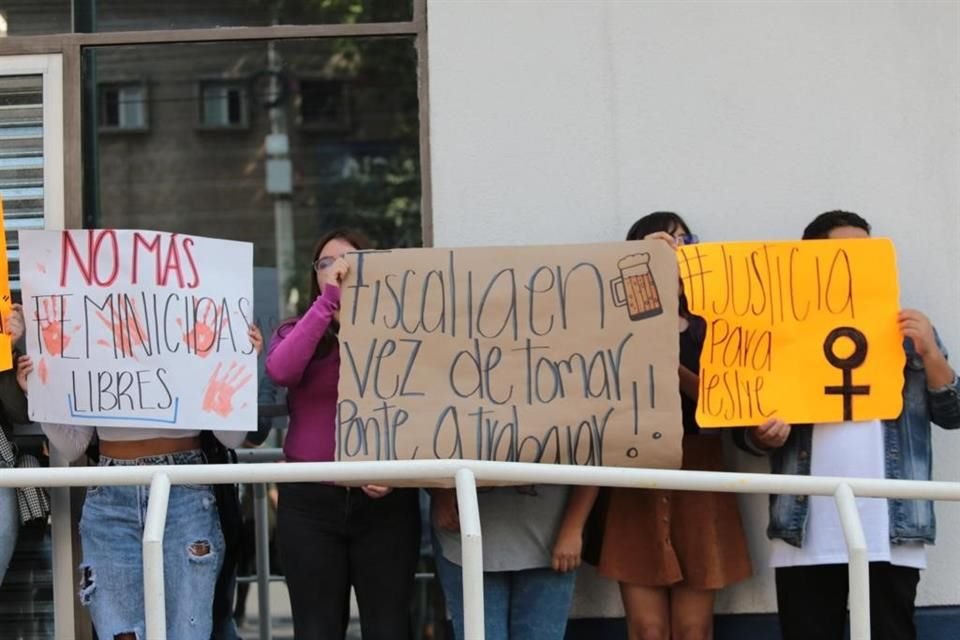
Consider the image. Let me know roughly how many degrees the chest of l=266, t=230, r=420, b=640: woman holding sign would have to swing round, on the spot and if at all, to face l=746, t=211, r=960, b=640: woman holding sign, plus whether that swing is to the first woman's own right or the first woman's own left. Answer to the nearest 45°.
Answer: approximately 90° to the first woman's own left

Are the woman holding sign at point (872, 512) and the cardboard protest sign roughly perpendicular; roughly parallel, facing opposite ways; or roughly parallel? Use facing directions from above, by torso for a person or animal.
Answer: roughly parallel

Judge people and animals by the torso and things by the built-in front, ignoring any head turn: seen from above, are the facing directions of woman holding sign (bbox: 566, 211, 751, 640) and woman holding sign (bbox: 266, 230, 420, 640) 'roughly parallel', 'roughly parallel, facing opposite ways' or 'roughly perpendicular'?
roughly parallel

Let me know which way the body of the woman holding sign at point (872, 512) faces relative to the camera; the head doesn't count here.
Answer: toward the camera

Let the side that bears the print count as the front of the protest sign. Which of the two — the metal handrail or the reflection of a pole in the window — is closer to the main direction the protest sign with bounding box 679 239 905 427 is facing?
the metal handrail

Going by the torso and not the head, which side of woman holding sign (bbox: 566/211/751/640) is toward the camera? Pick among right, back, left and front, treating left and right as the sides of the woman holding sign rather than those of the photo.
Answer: front

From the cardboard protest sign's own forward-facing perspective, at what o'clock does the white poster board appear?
The white poster board is roughly at 3 o'clock from the cardboard protest sign.

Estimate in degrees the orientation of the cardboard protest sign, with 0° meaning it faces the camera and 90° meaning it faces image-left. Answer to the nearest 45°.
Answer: approximately 0°

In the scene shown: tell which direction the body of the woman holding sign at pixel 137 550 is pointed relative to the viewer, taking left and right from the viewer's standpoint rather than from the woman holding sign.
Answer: facing the viewer
